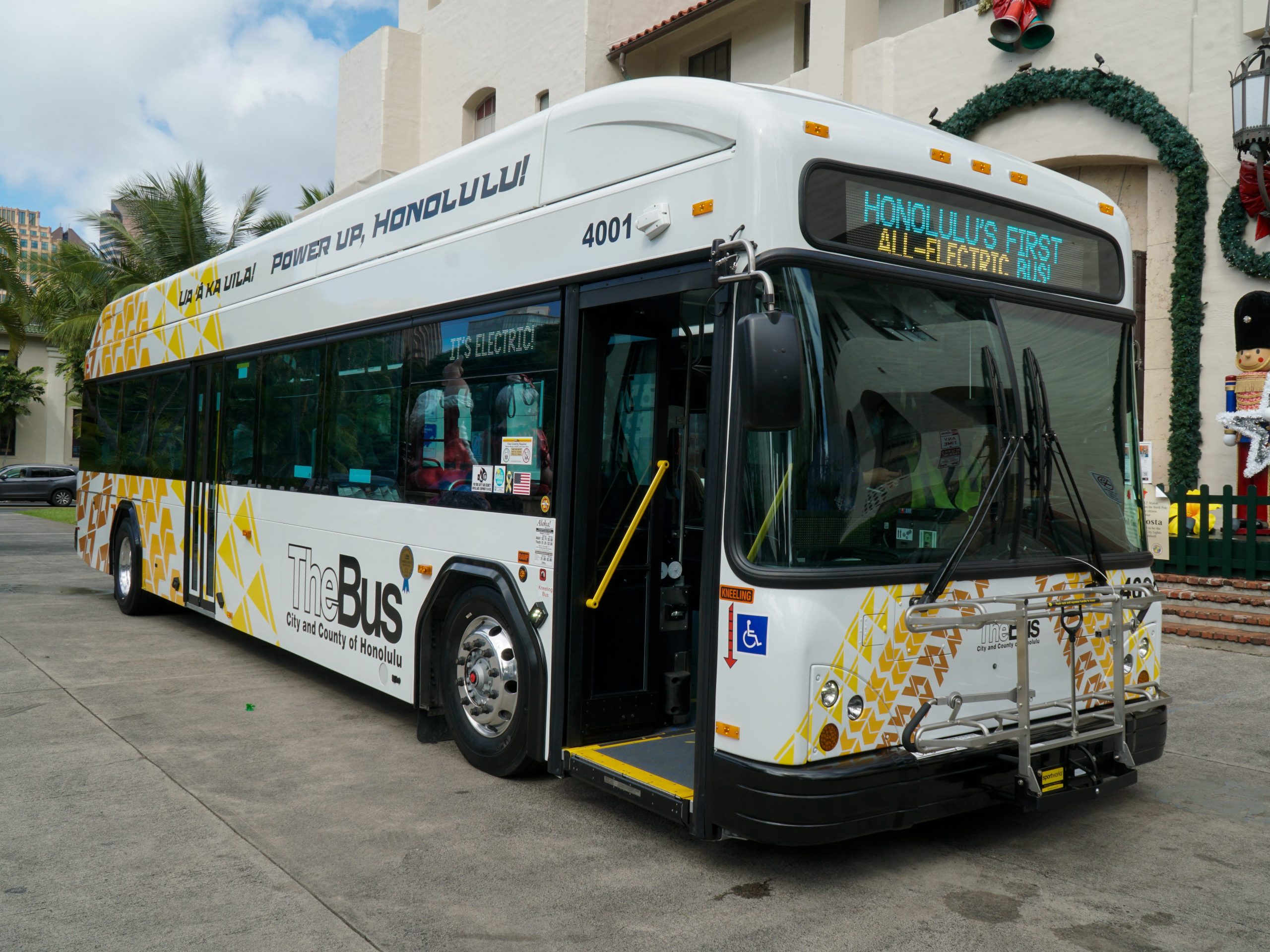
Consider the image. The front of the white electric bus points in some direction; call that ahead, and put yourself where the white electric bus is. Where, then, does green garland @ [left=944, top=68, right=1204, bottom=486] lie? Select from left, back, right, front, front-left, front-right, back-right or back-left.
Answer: left

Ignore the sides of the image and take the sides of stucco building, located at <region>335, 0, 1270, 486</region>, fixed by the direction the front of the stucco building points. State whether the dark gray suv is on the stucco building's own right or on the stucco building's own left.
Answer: on the stucco building's own right

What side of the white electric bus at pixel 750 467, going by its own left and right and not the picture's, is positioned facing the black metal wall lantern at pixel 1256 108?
left

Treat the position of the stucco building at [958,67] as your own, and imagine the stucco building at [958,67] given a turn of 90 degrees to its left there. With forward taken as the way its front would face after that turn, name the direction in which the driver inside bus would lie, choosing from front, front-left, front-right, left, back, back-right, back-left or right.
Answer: right

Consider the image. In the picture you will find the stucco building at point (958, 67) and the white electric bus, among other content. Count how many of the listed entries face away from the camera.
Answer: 0

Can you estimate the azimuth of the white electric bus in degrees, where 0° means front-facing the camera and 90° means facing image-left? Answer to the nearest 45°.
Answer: approximately 315°

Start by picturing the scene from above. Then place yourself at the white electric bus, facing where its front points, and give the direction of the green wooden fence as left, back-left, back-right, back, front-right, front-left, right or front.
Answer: left

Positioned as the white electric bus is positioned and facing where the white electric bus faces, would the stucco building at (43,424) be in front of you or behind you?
behind

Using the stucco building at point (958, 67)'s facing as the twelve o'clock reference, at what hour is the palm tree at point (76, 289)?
The palm tree is roughly at 4 o'clock from the stucco building.

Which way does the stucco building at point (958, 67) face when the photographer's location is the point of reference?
facing the viewer

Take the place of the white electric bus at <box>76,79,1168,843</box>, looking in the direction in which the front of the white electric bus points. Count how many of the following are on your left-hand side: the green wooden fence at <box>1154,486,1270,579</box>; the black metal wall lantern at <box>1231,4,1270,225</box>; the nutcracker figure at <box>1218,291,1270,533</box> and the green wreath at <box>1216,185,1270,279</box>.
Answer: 4

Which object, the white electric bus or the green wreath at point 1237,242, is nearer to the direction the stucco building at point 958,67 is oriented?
the white electric bus

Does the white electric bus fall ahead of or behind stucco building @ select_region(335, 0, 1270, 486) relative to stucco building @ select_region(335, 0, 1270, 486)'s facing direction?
ahead

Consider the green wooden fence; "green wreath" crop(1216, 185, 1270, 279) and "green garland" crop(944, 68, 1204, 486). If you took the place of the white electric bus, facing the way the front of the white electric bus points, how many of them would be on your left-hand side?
3
